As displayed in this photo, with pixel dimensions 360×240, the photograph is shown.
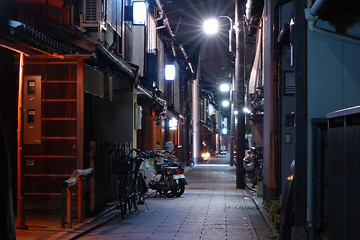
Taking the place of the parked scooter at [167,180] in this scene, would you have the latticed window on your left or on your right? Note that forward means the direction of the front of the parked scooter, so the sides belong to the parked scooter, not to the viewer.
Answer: on your left

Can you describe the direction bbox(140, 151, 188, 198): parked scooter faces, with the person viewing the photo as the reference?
facing away from the viewer and to the left of the viewer

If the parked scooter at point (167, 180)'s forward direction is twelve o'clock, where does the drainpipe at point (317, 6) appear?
The drainpipe is roughly at 7 o'clock from the parked scooter.

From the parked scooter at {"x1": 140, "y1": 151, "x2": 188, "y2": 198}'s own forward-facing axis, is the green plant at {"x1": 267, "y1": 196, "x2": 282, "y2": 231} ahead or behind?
behind

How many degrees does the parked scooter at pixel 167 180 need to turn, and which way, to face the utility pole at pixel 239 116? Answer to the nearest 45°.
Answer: approximately 90° to its right

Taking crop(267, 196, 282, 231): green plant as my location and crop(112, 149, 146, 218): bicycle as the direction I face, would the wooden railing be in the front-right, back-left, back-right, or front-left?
front-left

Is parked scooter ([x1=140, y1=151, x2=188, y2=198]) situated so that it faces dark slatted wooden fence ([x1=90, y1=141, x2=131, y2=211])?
no
